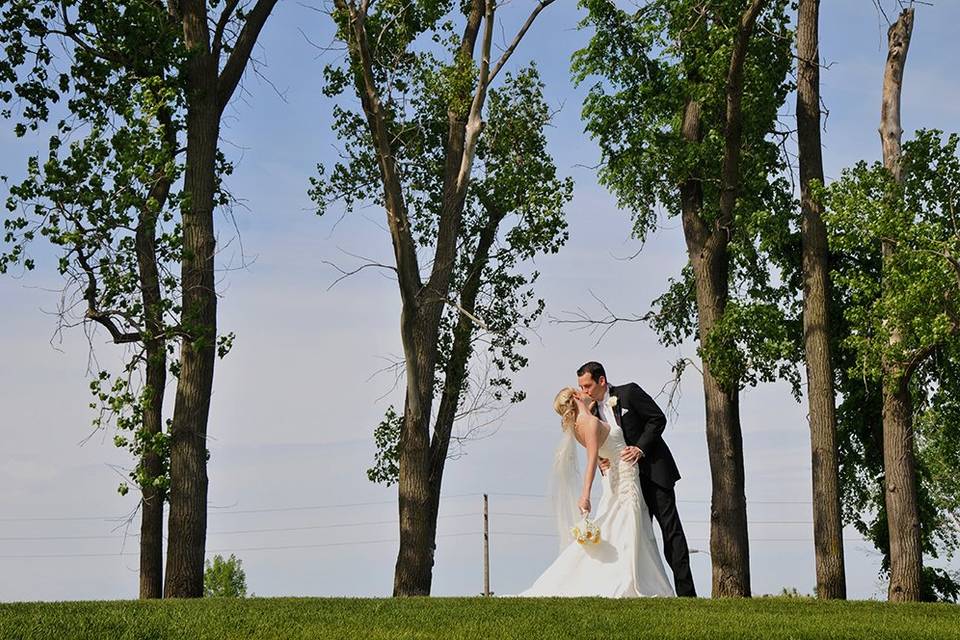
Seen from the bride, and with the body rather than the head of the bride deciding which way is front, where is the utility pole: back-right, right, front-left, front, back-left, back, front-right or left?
left

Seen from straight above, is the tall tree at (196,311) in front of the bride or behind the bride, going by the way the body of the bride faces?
behind

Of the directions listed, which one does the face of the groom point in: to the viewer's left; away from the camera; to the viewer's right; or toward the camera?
to the viewer's left

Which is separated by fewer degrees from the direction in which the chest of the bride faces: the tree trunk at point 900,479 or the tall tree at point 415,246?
the tree trunk

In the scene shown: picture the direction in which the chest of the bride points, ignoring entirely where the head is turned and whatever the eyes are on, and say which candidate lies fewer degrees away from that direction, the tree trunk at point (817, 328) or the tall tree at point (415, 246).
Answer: the tree trunk

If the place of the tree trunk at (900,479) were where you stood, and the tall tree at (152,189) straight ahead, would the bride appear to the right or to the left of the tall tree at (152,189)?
left

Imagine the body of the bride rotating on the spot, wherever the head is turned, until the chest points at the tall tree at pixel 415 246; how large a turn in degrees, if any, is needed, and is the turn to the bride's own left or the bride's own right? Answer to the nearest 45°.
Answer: approximately 135° to the bride's own left

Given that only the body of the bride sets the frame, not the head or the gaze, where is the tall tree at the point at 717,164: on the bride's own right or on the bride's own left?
on the bride's own left

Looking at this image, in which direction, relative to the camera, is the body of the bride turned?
to the viewer's right

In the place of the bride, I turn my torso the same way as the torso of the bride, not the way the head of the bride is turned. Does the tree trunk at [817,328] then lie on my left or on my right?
on my left

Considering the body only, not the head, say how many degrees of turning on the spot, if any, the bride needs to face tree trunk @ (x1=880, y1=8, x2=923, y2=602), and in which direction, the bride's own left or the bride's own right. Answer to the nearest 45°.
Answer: approximately 45° to the bride's own left
